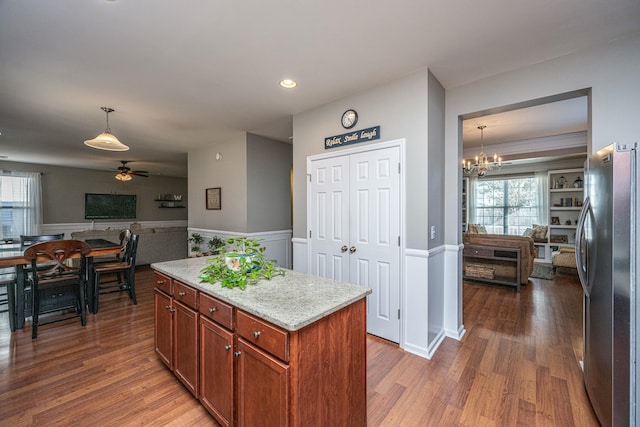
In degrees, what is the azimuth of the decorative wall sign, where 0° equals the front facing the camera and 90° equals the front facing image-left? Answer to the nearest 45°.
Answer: approximately 45°

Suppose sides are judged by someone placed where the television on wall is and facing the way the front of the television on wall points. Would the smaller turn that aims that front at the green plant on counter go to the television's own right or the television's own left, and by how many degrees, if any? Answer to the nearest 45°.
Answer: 0° — it already faces it

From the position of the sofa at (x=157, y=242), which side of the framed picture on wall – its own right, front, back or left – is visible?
right

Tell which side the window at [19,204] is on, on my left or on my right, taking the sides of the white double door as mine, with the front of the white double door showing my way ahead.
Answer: on my right

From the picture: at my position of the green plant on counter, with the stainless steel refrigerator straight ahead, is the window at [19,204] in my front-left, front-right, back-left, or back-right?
back-left

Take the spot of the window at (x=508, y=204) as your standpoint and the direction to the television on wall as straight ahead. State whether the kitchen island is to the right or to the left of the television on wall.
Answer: left

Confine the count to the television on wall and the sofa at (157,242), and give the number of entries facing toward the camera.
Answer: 1

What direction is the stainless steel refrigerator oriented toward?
to the viewer's left

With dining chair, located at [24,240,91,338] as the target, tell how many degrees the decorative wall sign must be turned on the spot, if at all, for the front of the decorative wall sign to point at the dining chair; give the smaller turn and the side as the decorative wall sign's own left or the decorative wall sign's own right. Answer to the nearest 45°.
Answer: approximately 45° to the decorative wall sign's own right
